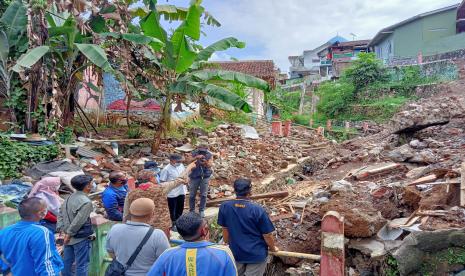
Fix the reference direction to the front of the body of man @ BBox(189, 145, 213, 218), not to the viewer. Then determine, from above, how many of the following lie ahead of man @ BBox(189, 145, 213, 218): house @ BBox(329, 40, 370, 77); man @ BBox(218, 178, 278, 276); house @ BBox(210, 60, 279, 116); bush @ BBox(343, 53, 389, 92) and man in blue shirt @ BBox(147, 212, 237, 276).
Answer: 2

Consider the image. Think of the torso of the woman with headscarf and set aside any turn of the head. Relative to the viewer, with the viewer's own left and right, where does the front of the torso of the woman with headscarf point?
facing to the right of the viewer

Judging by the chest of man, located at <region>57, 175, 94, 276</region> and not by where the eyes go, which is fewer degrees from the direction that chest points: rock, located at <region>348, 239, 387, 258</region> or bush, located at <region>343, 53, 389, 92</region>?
the bush

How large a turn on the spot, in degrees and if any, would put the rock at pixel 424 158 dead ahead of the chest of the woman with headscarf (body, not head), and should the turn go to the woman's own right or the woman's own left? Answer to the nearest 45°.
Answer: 0° — they already face it

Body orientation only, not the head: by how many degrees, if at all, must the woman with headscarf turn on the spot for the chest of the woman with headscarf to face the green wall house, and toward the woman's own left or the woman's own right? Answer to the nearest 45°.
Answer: approximately 45° to the woman's own left

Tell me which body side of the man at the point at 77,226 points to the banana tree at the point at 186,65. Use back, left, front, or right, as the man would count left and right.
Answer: front

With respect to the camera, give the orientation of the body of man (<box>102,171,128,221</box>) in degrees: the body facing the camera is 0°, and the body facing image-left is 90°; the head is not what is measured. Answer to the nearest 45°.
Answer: approximately 270°

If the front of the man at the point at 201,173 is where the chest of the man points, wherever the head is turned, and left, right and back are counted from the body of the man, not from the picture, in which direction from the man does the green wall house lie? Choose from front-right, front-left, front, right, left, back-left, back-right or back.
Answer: back-left
